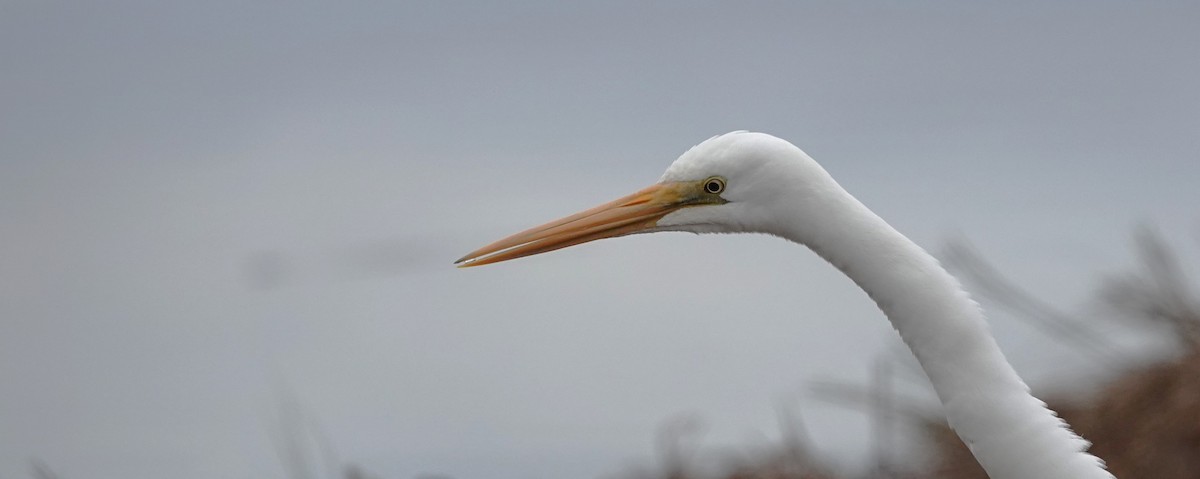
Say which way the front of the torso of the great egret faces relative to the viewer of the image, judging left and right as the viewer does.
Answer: facing to the left of the viewer
